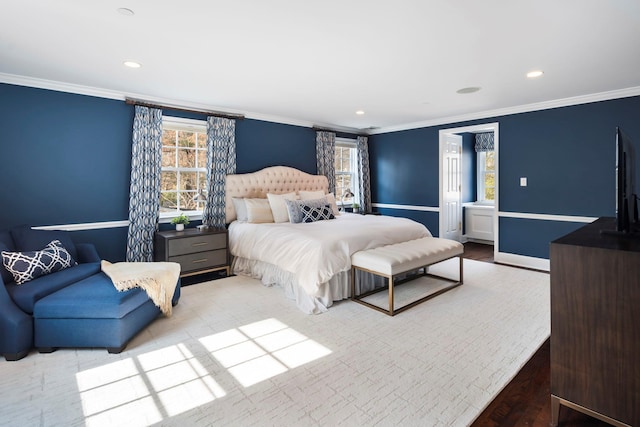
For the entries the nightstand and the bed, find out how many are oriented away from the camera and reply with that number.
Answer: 0

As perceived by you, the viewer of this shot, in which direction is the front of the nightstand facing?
facing the viewer and to the right of the viewer

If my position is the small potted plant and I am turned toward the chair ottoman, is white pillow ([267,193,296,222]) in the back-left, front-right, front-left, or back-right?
back-left

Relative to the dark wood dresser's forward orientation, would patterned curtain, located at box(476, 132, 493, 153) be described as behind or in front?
in front

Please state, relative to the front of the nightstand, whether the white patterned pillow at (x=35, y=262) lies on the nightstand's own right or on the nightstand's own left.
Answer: on the nightstand's own right

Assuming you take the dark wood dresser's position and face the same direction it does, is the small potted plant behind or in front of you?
in front

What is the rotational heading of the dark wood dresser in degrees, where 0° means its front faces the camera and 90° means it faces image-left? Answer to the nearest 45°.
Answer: approximately 135°

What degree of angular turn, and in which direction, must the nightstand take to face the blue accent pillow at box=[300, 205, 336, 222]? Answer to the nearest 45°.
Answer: approximately 45° to its left

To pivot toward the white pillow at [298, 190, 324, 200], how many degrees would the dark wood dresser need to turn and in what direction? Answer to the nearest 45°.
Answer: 0° — it already faces it
